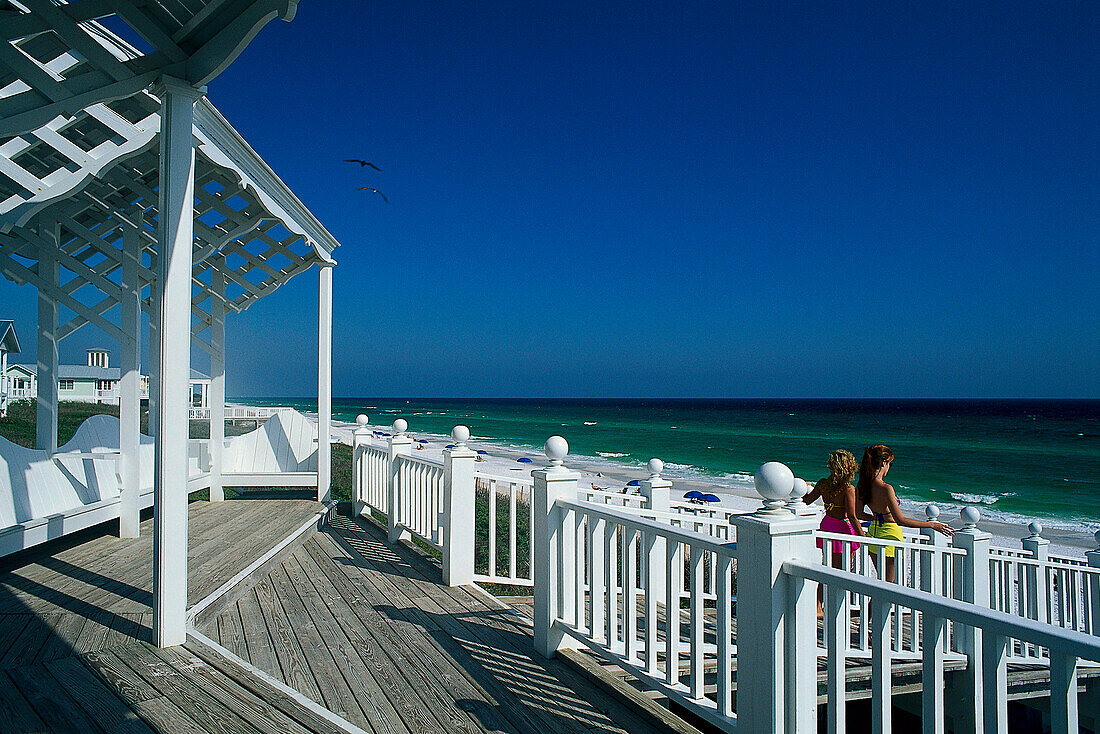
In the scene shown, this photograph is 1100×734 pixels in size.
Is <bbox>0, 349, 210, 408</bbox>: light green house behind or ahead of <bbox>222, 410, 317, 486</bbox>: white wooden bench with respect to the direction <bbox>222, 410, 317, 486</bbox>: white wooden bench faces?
behind

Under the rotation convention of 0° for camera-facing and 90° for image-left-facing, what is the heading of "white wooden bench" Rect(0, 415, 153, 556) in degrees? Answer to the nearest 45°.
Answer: approximately 315°

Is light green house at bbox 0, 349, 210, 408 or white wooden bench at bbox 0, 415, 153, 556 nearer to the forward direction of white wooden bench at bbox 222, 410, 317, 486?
the white wooden bench

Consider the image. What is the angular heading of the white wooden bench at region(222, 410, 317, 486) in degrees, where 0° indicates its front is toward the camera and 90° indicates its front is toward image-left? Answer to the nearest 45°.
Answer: approximately 0°

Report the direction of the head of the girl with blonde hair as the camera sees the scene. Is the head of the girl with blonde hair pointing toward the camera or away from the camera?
away from the camera

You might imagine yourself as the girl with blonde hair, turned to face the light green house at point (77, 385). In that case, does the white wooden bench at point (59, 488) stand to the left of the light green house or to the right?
left

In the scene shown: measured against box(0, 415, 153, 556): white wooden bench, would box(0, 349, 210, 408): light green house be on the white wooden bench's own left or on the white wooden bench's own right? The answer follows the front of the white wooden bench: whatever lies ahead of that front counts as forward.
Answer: on the white wooden bench's own left

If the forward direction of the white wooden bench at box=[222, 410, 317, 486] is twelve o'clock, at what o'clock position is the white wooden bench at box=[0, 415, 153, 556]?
the white wooden bench at box=[0, 415, 153, 556] is roughly at 1 o'clock from the white wooden bench at box=[222, 410, 317, 486].

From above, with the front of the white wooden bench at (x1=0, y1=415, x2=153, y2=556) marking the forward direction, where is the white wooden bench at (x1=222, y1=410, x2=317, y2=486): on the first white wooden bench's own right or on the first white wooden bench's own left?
on the first white wooden bench's own left
